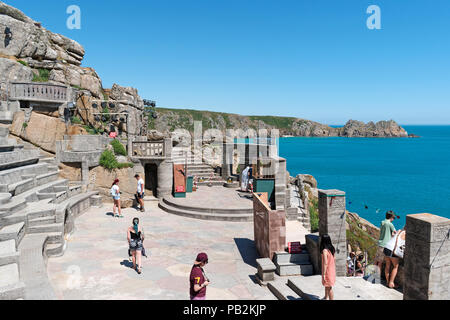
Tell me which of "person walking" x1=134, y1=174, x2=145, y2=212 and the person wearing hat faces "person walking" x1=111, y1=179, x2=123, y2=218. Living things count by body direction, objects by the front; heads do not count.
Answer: "person walking" x1=134, y1=174, x2=145, y2=212

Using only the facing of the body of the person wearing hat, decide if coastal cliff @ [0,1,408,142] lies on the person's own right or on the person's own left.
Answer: on the person's own left

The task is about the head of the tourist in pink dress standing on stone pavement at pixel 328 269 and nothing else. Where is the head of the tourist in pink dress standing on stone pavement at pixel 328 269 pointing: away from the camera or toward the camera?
away from the camera

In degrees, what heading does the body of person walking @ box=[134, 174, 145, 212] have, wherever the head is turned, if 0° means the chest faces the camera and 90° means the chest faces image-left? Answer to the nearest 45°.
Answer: approximately 45°

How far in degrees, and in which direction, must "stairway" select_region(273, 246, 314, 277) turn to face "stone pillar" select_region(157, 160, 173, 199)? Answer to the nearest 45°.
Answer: approximately 135° to its right

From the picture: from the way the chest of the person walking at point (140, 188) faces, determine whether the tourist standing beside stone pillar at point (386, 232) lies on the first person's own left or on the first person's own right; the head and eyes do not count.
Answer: on the first person's own left
